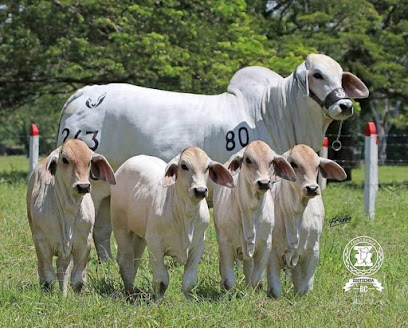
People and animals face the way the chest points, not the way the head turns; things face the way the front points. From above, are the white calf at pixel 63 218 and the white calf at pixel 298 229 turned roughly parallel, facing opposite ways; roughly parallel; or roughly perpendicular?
roughly parallel

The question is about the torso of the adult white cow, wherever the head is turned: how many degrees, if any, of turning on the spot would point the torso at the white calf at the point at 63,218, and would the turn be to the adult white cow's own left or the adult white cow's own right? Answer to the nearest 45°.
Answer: approximately 135° to the adult white cow's own right

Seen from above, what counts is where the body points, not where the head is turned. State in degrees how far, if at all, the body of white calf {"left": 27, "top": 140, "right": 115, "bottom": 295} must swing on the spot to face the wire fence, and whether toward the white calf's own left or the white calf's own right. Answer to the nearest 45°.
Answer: approximately 135° to the white calf's own left

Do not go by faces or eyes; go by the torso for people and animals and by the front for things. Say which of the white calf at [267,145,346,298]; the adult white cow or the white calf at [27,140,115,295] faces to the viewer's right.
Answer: the adult white cow

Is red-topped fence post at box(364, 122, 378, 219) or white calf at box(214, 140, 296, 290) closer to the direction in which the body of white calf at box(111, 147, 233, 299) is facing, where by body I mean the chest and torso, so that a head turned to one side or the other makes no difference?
the white calf

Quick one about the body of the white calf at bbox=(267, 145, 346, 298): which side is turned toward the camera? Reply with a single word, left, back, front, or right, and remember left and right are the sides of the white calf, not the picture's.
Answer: front

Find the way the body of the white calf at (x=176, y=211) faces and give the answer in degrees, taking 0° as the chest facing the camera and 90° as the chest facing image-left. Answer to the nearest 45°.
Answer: approximately 315°

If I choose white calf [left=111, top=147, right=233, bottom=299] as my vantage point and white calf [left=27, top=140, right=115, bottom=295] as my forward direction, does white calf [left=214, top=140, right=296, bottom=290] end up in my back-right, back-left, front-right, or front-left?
back-right

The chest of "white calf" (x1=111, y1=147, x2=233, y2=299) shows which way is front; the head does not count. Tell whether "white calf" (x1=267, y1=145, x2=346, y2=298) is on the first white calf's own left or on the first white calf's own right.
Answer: on the first white calf's own left

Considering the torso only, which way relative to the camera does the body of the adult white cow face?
to the viewer's right

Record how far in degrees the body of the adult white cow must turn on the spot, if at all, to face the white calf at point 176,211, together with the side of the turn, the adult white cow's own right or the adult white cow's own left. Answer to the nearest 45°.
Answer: approximately 90° to the adult white cow's own right

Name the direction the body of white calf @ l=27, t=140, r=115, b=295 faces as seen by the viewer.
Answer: toward the camera
